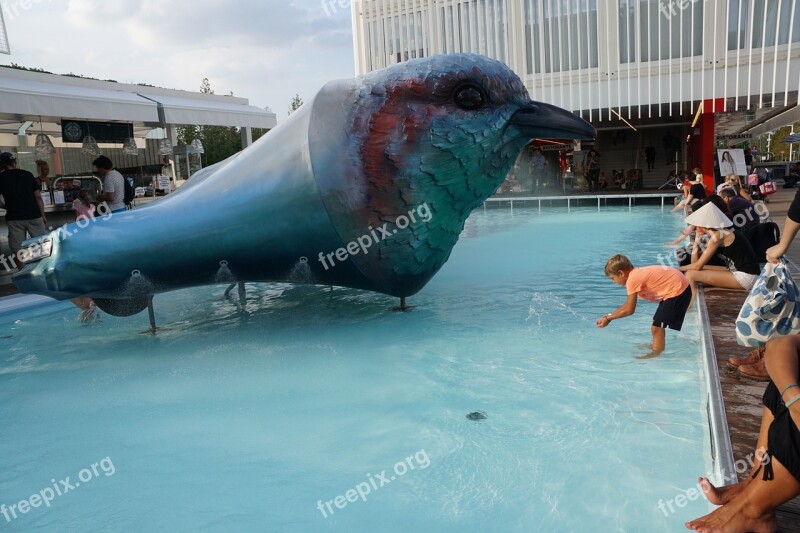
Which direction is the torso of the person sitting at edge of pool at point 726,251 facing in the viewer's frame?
to the viewer's left

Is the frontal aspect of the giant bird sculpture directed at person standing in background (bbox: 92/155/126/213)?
no

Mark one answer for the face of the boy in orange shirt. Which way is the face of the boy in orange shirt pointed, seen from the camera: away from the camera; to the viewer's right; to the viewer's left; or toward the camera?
to the viewer's left

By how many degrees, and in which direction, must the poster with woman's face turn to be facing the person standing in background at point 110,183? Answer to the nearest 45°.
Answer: approximately 45° to its right

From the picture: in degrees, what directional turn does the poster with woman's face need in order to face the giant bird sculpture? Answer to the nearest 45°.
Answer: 0° — it already faces it

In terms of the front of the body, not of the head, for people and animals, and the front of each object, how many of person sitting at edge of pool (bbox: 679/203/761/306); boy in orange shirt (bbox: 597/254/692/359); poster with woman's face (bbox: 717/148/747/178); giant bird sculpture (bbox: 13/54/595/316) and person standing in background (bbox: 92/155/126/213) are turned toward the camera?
1

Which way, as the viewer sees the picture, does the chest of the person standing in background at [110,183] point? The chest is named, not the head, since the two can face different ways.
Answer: to the viewer's left

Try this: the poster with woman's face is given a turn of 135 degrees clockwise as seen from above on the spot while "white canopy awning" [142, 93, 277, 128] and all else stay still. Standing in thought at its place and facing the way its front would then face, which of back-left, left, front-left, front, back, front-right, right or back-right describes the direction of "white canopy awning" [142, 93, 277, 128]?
left

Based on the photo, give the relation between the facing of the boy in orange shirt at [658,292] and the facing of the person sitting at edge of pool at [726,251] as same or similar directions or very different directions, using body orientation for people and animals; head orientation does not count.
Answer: same or similar directions

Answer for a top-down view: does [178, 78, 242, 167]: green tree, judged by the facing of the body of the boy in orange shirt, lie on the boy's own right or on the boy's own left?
on the boy's own right

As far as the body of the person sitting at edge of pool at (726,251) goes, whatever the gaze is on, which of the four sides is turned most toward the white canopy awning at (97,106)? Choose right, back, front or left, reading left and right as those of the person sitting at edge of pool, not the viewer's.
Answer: front

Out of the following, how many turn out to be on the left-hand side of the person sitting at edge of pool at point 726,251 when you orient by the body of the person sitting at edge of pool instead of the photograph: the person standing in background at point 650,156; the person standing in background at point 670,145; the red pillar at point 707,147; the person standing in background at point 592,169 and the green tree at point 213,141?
0

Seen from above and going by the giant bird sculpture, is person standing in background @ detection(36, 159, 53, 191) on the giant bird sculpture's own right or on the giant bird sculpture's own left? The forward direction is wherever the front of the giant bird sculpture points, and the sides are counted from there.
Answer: on the giant bird sculpture's own left

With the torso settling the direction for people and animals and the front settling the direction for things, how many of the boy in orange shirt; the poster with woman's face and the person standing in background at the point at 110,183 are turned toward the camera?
1

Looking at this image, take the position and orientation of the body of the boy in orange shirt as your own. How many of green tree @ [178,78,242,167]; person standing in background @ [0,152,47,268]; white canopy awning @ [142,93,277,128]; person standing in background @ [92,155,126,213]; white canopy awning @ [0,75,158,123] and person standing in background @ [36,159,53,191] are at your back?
0

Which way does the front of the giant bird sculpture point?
to the viewer's right

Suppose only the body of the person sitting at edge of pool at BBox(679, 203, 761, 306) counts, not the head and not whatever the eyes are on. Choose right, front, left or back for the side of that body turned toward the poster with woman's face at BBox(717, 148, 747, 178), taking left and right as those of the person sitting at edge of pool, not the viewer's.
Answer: right

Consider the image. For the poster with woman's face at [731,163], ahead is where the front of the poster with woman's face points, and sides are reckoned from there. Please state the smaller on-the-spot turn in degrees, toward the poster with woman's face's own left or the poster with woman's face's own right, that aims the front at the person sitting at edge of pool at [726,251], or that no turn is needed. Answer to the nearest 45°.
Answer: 0° — it already faces them

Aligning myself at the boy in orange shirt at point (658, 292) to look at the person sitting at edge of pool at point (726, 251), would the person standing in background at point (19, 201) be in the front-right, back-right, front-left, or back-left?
back-left

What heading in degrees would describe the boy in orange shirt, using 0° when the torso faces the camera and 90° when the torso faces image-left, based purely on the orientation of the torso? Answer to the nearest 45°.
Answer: approximately 90°

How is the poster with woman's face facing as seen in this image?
toward the camera

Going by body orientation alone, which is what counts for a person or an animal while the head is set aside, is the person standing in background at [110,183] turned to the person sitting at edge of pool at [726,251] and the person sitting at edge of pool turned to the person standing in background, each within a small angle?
no
